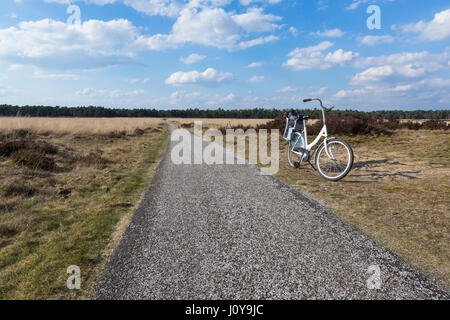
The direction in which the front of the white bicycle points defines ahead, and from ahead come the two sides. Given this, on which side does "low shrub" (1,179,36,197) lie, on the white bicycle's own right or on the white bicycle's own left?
on the white bicycle's own right

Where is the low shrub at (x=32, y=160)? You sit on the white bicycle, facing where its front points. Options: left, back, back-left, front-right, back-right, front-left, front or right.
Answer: back-right

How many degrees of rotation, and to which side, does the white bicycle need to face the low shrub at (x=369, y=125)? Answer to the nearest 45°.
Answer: approximately 135° to its left

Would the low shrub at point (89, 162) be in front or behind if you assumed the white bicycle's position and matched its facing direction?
behind

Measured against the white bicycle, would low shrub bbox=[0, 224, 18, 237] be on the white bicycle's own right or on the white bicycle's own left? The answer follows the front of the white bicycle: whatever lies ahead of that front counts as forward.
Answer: on the white bicycle's own right

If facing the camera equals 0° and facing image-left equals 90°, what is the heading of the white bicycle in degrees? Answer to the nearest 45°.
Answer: approximately 315°
